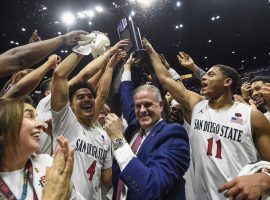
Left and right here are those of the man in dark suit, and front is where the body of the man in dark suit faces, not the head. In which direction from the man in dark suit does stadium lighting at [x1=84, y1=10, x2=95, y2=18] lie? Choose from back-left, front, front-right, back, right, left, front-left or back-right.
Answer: back-right

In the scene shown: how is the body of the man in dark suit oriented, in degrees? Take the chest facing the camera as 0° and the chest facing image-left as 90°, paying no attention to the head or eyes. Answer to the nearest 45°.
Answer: approximately 45°
